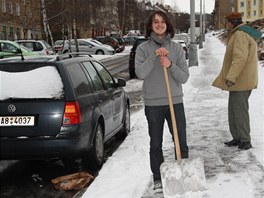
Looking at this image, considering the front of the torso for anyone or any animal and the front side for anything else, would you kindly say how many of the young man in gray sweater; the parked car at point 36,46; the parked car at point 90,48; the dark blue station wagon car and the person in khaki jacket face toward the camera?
1

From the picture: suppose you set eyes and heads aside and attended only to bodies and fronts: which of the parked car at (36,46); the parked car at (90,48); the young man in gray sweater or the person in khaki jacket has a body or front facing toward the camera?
the young man in gray sweater

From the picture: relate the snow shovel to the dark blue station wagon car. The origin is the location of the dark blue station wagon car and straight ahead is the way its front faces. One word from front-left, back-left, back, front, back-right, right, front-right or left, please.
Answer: right

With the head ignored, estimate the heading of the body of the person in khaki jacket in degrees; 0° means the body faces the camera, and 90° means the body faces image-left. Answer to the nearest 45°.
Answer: approximately 90°

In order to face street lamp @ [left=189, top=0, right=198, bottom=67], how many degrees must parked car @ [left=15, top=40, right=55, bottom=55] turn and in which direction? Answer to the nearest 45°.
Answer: approximately 180°

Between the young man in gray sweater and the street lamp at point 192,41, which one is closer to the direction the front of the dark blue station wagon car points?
the street lamp
